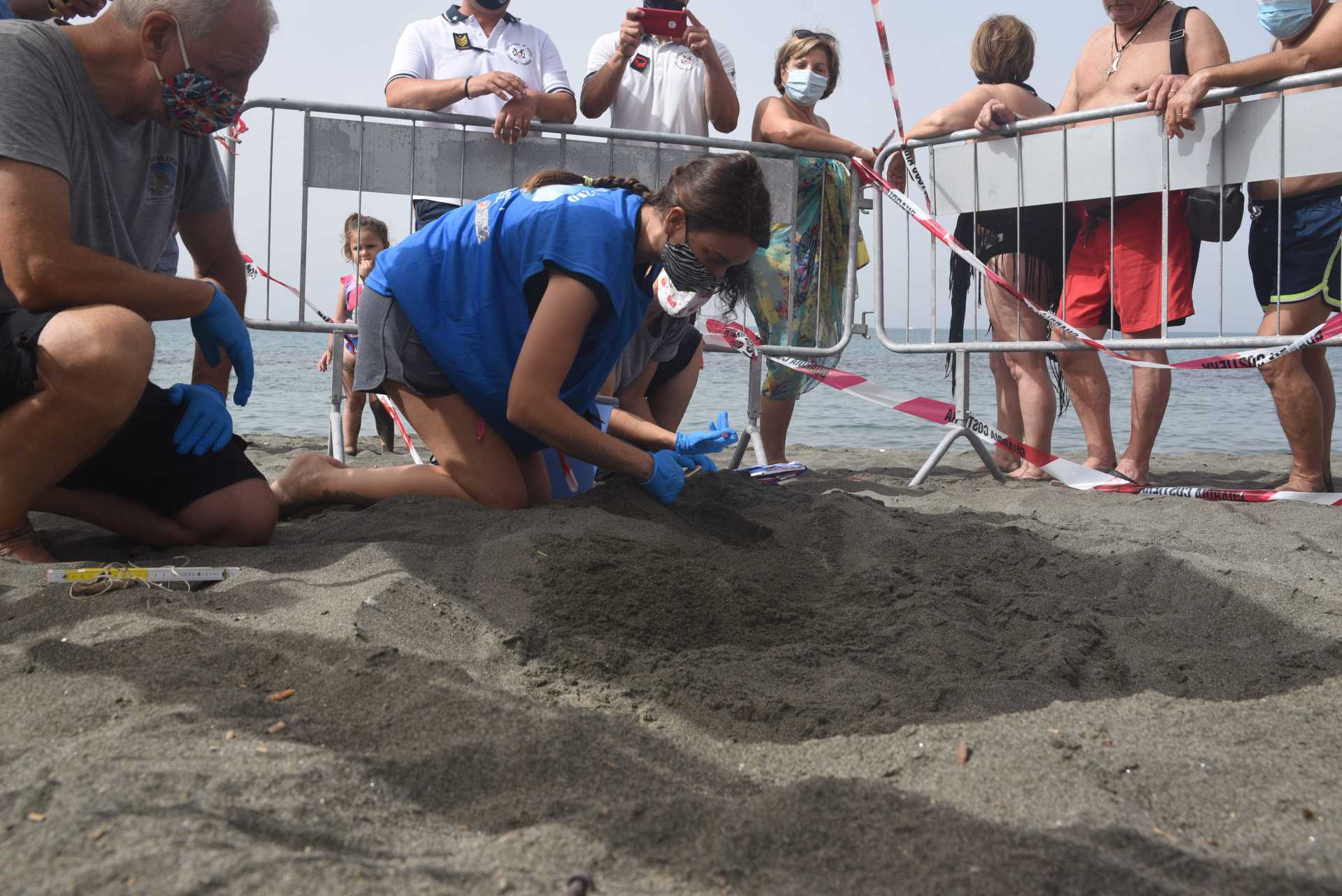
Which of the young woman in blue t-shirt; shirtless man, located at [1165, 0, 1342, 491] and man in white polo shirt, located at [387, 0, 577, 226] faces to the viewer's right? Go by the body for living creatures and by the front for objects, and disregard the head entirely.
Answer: the young woman in blue t-shirt

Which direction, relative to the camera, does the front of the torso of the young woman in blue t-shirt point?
to the viewer's right

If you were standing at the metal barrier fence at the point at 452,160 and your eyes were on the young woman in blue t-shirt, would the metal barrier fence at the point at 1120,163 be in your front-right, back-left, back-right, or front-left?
front-left

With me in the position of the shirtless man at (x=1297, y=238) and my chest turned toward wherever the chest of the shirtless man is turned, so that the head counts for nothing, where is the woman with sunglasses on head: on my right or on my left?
on my right

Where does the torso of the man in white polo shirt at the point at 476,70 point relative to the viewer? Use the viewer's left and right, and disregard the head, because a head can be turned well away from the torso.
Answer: facing the viewer

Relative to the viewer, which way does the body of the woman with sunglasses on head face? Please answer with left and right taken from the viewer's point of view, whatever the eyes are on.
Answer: facing the viewer and to the right of the viewer

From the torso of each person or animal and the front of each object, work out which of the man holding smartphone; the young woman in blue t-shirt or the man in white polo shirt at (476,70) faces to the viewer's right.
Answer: the young woman in blue t-shirt

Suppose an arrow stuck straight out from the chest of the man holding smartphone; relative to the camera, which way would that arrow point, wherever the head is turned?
toward the camera

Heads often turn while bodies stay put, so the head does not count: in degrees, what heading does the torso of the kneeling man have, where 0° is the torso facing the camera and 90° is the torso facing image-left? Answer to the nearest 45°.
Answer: approximately 315°

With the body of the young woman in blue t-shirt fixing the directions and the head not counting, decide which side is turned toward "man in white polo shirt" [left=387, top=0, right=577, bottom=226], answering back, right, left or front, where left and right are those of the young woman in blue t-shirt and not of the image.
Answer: left
